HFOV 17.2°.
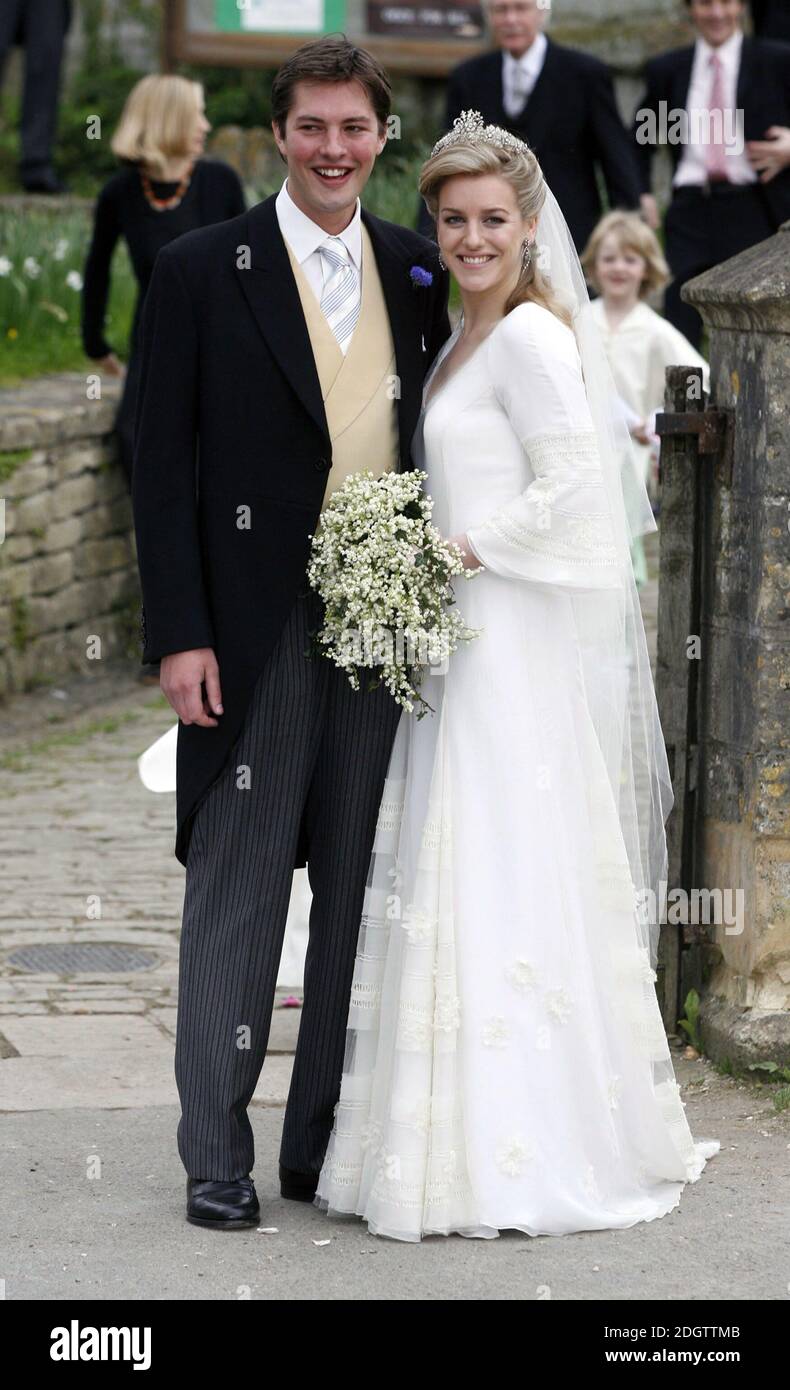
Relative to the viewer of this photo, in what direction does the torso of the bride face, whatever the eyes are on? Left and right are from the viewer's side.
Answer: facing the viewer and to the left of the viewer

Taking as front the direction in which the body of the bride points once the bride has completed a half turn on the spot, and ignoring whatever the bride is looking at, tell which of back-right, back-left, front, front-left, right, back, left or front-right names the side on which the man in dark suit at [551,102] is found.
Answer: front-left

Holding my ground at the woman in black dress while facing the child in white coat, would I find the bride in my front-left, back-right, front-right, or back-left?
front-right

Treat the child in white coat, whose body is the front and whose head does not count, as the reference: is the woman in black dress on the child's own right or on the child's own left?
on the child's own right

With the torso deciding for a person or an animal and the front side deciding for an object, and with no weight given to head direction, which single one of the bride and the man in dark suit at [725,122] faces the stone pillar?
the man in dark suit

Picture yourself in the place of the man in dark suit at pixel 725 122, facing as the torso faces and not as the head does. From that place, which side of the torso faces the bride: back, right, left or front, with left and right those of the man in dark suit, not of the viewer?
front

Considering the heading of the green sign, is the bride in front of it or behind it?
in front

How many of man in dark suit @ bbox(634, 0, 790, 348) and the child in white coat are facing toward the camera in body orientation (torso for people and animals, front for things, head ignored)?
2

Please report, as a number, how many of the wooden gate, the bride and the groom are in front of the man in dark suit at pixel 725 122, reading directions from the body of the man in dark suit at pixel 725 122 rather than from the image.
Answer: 3

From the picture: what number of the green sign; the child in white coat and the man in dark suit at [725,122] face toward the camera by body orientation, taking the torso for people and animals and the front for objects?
3

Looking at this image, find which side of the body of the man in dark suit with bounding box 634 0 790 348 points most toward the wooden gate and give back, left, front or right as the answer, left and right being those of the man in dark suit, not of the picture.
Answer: front

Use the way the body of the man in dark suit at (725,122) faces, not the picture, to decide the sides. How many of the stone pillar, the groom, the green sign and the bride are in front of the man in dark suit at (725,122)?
3

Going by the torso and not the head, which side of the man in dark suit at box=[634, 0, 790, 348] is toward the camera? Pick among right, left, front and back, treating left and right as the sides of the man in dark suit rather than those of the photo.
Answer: front

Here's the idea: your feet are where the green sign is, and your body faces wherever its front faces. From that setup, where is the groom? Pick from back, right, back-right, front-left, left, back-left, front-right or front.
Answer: front

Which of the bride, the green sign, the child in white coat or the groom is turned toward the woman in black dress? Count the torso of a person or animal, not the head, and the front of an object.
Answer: the green sign

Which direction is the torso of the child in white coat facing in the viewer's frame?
toward the camera
